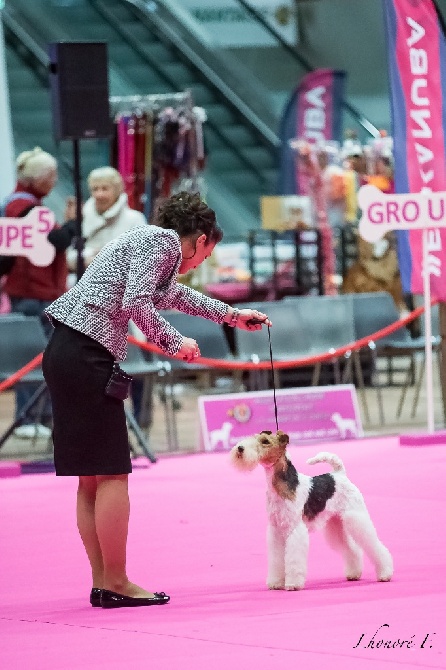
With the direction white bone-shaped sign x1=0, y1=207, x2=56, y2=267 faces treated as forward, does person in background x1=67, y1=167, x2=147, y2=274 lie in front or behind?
behind

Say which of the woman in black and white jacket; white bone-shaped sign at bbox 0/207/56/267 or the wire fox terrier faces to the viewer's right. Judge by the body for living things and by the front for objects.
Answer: the woman in black and white jacket

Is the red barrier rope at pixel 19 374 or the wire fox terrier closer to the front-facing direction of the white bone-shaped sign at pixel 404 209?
the wire fox terrier

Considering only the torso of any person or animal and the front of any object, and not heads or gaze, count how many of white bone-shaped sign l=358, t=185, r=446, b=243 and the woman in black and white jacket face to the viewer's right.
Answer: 1

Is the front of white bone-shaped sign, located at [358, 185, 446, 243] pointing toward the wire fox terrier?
yes

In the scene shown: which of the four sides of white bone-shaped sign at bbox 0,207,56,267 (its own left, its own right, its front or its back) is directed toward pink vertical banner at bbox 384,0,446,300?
left

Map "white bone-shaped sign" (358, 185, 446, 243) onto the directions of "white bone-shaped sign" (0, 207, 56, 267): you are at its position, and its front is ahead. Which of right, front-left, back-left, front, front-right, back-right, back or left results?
left

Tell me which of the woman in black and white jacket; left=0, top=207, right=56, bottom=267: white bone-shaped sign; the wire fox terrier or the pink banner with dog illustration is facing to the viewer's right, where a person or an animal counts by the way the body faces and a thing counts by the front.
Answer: the woman in black and white jacket

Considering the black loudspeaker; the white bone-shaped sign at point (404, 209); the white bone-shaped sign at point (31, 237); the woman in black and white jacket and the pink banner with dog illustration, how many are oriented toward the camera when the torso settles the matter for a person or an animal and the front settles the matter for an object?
4

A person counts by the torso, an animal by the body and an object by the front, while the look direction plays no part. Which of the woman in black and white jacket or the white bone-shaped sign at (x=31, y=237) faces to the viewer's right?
the woman in black and white jacket
